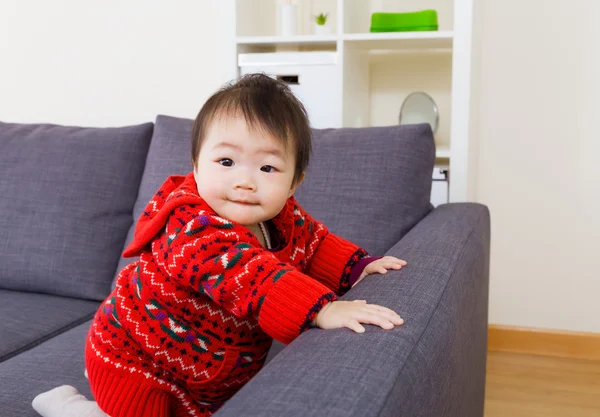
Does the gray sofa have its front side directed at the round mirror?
no

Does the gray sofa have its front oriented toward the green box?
no

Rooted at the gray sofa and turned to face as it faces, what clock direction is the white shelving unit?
The white shelving unit is roughly at 5 o'clock from the gray sofa.

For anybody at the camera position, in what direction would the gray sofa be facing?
facing the viewer and to the left of the viewer
